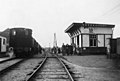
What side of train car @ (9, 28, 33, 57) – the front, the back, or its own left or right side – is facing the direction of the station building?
left

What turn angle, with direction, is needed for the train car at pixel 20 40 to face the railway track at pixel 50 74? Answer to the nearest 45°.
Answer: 0° — it already faces it

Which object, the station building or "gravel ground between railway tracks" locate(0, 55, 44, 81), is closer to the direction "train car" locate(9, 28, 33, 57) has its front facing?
the gravel ground between railway tracks

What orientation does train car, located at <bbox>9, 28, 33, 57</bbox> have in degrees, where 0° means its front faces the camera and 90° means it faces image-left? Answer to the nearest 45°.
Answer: approximately 0°

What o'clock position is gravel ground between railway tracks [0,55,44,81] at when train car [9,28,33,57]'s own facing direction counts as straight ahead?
The gravel ground between railway tracks is roughly at 12 o'clock from the train car.

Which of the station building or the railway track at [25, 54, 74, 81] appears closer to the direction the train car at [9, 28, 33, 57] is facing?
the railway track
